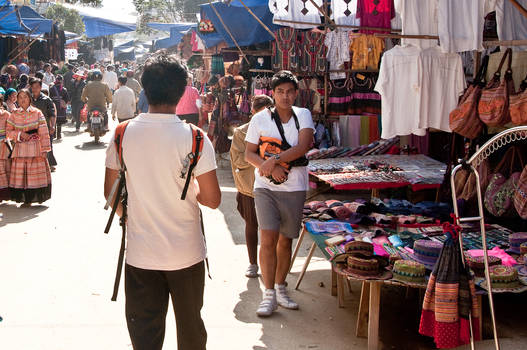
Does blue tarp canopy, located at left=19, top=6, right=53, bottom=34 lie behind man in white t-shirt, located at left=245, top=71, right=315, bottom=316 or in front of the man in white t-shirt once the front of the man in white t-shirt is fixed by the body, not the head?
behind

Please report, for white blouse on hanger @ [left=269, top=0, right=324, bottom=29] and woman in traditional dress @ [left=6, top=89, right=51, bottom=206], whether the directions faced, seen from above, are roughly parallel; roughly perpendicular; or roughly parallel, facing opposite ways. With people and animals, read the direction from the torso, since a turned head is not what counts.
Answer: roughly parallel

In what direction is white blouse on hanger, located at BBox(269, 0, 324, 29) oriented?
toward the camera

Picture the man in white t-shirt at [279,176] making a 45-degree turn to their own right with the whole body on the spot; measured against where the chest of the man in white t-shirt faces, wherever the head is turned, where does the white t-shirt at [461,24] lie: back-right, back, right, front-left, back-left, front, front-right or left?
back

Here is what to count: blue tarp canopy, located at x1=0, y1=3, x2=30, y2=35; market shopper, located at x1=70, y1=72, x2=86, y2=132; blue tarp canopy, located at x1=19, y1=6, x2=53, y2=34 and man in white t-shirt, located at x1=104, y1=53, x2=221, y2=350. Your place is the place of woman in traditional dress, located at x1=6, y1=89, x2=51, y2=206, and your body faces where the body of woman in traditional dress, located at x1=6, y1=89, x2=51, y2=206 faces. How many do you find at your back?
3

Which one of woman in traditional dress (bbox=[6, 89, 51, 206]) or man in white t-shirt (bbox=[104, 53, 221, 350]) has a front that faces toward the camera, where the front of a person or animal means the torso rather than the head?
the woman in traditional dress

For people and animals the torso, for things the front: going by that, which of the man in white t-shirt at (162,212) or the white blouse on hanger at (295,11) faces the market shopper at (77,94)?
the man in white t-shirt

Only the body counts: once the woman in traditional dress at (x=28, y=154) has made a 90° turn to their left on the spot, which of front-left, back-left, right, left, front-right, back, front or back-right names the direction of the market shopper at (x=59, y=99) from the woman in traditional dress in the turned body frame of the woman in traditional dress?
left

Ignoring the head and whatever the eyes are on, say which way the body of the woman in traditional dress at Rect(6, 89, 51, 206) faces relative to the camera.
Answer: toward the camera

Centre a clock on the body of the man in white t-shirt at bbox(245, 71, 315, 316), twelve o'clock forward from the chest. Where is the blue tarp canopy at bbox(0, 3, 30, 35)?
The blue tarp canopy is roughly at 5 o'clock from the man in white t-shirt.

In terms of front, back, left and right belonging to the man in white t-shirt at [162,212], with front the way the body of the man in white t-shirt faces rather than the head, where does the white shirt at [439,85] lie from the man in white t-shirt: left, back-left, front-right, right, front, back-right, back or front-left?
front-right

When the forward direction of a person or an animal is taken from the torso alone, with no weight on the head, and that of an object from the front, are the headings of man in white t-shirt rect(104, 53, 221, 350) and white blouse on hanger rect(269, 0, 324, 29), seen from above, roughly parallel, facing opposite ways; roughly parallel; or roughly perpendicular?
roughly parallel, facing opposite ways

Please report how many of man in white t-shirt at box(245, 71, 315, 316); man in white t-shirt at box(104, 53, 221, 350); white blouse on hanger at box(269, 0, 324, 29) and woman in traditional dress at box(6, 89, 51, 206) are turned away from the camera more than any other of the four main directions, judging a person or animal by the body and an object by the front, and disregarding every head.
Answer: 1

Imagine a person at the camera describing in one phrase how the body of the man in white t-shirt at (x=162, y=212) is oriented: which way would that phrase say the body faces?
away from the camera

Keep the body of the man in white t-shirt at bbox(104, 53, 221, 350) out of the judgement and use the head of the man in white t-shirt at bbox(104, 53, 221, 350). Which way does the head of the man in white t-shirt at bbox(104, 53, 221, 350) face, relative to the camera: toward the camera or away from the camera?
away from the camera

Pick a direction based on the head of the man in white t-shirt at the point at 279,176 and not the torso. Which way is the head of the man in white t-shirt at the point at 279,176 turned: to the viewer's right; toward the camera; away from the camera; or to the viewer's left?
toward the camera

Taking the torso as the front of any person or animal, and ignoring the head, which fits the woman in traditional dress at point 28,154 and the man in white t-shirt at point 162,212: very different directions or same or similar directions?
very different directions

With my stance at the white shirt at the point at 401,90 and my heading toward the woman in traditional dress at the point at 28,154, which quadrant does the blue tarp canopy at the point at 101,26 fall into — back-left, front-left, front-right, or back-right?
front-right

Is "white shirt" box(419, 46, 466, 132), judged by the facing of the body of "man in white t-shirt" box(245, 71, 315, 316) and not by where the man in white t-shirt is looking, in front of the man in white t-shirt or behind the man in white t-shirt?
behind

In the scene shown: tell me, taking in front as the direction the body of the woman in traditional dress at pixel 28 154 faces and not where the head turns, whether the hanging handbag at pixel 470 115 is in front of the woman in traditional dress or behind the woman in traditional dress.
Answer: in front

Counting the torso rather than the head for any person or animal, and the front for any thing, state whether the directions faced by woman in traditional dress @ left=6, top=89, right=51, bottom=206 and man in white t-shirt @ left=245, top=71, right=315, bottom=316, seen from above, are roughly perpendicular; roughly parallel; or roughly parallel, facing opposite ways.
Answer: roughly parallel
